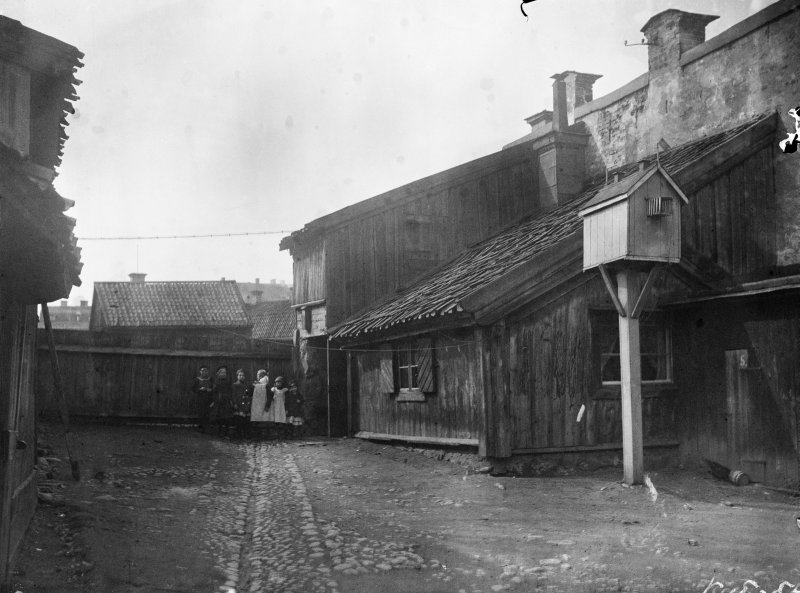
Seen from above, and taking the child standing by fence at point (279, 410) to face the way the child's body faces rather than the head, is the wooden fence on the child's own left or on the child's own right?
on the child's own right

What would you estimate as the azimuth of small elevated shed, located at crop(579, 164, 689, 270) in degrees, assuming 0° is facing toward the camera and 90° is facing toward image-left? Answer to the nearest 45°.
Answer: approximately 315°

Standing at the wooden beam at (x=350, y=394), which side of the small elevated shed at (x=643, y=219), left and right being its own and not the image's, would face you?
back

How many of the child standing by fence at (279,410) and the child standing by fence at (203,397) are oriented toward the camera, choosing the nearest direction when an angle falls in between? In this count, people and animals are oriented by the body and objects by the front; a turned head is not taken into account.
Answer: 2

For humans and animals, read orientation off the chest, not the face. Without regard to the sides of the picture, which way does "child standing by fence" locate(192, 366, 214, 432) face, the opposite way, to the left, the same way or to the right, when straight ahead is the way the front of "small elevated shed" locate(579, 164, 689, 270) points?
the same way

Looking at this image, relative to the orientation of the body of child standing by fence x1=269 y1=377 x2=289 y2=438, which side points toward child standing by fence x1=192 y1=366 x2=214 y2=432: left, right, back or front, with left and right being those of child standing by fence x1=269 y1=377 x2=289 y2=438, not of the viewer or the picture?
right

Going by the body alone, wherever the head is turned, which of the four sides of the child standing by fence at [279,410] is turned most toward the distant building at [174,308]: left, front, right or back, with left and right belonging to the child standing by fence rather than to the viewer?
back

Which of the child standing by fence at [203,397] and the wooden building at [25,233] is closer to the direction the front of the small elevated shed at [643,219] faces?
the wooden building

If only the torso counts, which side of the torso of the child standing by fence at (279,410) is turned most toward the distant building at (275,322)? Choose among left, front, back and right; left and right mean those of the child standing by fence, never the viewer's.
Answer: back

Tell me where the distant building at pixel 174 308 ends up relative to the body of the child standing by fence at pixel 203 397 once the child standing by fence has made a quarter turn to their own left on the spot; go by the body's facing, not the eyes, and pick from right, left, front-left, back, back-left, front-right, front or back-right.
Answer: left

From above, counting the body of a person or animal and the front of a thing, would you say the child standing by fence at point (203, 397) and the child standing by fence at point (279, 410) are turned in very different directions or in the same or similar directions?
same or similar directions

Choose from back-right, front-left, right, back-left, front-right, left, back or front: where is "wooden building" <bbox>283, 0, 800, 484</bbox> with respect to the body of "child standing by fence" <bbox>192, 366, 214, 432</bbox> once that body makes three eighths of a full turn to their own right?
back

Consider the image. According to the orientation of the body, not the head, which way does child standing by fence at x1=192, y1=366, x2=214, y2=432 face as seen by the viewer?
toward the camera

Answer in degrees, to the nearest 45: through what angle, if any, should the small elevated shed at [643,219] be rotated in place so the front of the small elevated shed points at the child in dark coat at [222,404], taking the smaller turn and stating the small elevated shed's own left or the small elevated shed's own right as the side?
approximately 180°

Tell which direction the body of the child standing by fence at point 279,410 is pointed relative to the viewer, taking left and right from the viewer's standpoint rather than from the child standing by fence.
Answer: facing the viewer
